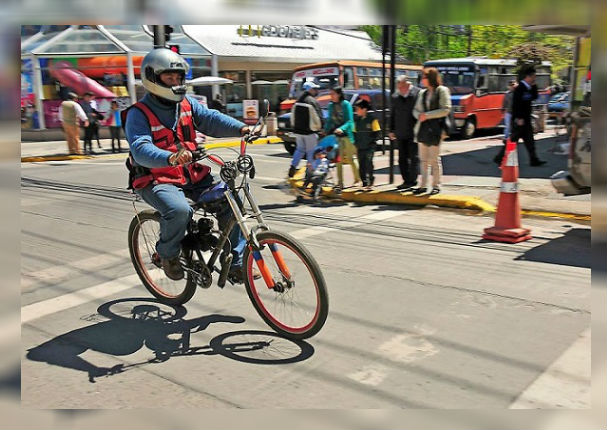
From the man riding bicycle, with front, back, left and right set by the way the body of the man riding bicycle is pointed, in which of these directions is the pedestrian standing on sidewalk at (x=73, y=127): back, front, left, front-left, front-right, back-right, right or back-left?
back-left

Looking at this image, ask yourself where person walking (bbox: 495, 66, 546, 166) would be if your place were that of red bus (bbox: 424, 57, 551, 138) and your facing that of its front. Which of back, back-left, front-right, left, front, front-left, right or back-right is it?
front-left

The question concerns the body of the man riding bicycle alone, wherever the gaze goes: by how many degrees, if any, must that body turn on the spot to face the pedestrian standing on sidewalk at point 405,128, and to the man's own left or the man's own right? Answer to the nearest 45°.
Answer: approximately 90° to the man's own left

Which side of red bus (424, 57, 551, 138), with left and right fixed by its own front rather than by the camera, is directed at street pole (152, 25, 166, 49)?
front

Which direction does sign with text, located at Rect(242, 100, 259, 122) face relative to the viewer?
toward the camera

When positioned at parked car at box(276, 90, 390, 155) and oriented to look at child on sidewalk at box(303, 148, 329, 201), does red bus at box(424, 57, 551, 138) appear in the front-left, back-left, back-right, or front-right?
back-left

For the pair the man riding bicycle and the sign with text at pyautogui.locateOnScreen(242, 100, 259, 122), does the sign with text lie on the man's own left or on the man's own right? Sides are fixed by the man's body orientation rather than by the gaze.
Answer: on the man's own left

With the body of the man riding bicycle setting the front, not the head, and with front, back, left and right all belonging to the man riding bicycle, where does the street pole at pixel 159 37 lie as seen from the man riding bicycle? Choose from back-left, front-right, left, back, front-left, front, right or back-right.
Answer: back-left

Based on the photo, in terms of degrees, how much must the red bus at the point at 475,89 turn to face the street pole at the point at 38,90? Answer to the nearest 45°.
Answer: approximately 45° to its right

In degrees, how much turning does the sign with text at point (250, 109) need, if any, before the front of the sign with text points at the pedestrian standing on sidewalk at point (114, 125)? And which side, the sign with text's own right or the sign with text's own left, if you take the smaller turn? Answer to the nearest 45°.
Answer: approximately 45° to the sign with text's own right

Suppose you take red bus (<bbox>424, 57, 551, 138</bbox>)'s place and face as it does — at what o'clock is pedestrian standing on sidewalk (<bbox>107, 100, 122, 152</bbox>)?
The pedestrian standing on sidewalk is roughly at 1 o'clock from the red bus.

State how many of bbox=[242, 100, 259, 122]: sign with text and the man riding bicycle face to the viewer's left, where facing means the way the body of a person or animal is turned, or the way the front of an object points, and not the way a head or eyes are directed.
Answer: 0

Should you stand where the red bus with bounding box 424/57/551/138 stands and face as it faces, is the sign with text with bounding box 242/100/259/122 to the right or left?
on its right

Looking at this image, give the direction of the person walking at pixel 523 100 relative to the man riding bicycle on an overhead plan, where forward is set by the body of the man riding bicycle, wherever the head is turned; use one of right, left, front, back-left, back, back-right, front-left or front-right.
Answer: left

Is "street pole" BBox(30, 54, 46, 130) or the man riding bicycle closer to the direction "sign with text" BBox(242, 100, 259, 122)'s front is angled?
the man riding bicycle

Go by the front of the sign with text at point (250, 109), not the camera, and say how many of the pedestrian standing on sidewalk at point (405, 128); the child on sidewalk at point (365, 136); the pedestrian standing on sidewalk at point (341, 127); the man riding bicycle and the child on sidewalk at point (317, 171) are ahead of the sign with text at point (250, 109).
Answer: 5
